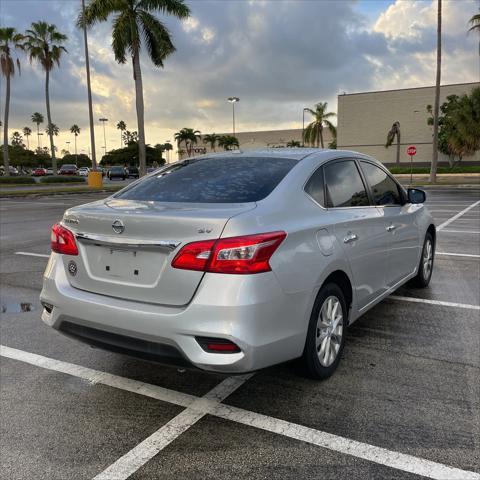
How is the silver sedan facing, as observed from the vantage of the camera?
facing away from the viewer and to the right of the viewer

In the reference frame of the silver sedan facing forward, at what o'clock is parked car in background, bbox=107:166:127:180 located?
The parked car in background is roughly at 10 o'clock from the silver sedan.

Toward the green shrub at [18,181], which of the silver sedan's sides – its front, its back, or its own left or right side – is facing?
left

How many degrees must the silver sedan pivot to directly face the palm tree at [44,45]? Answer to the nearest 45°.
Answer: approximately 45° to its left

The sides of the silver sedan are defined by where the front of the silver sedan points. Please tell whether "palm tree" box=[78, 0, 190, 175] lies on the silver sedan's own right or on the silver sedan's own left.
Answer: on the silver sedan's own left
